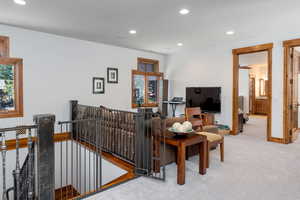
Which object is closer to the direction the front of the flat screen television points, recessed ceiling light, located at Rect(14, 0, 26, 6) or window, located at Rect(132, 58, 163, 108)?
the recessed ceiling light

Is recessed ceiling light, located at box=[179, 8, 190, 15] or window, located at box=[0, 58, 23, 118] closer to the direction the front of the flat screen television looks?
the recessed ceiling light

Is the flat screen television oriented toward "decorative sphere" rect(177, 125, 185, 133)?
yes

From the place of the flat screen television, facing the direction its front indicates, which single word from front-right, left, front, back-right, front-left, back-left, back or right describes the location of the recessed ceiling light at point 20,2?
front-right

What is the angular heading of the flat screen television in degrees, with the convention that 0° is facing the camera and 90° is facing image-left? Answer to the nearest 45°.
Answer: approximately 0°

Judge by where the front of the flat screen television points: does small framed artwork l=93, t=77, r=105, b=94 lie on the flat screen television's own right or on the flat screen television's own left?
on the flat screen television's own right

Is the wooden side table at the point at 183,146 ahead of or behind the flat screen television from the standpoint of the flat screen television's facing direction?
ahead

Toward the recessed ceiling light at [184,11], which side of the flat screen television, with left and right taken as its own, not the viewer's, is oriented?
front

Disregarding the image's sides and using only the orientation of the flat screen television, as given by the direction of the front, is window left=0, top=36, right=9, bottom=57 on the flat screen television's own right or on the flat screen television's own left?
on the flat screen television's own right

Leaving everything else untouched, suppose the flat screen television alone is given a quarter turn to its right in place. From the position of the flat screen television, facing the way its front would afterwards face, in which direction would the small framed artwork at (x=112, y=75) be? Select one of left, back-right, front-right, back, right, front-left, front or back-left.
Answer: front

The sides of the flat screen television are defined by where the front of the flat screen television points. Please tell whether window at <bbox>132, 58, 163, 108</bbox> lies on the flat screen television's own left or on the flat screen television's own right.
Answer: on the flat screen television's own right

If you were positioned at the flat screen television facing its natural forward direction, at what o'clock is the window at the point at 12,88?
The window is roughly at 2 o'clock from the flat screen television.
